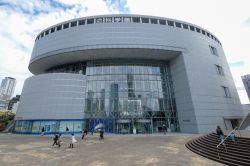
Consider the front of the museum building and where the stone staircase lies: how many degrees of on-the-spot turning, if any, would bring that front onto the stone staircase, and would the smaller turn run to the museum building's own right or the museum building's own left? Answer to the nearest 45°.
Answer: approximately 45° to the museum building's own left

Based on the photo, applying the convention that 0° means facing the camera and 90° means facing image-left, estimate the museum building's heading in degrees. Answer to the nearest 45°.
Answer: approximately 0°
